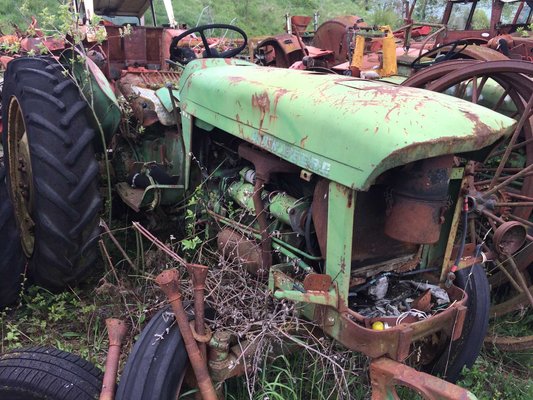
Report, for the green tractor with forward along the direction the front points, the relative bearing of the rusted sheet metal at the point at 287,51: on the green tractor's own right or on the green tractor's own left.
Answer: on the green tractor's own left

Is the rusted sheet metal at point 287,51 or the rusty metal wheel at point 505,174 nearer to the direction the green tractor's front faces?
the rusty metal wheel

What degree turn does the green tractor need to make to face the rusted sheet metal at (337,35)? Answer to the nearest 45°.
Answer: approximately 135° to its left

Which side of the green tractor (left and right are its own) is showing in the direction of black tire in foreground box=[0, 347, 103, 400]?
right

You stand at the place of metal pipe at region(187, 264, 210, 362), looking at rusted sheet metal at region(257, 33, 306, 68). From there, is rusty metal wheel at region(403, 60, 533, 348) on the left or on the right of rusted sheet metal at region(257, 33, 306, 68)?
right

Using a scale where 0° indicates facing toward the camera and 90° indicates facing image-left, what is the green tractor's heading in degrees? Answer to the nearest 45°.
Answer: approximately 315°

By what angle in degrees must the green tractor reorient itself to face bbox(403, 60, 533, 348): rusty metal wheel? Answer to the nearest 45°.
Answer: approximately 90° to its left
